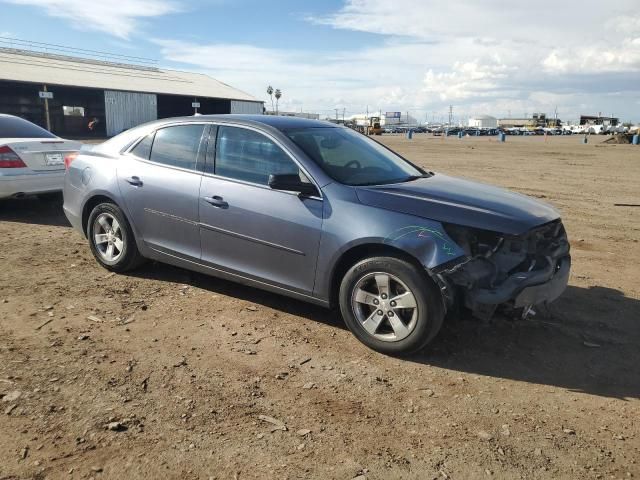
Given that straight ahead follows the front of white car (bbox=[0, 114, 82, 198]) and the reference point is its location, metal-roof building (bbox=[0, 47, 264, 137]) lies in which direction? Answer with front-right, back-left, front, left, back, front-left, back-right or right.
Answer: front-right

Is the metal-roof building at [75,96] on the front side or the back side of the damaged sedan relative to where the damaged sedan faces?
on the back side

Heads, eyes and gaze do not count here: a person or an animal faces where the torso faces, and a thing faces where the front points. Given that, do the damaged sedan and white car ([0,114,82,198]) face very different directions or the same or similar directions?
very different directions

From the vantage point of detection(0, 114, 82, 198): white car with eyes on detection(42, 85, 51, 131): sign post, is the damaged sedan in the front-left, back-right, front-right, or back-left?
back-right

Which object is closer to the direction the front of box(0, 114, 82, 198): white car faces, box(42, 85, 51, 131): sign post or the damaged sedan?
the sign post

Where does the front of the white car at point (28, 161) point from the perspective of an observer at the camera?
facing away from the viewer and to the left of the viewer

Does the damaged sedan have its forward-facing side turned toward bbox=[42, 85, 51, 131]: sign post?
no

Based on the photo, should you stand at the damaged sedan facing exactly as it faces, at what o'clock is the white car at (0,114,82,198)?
The white car is roughly at 6 o'clock from the damaged sedan.
